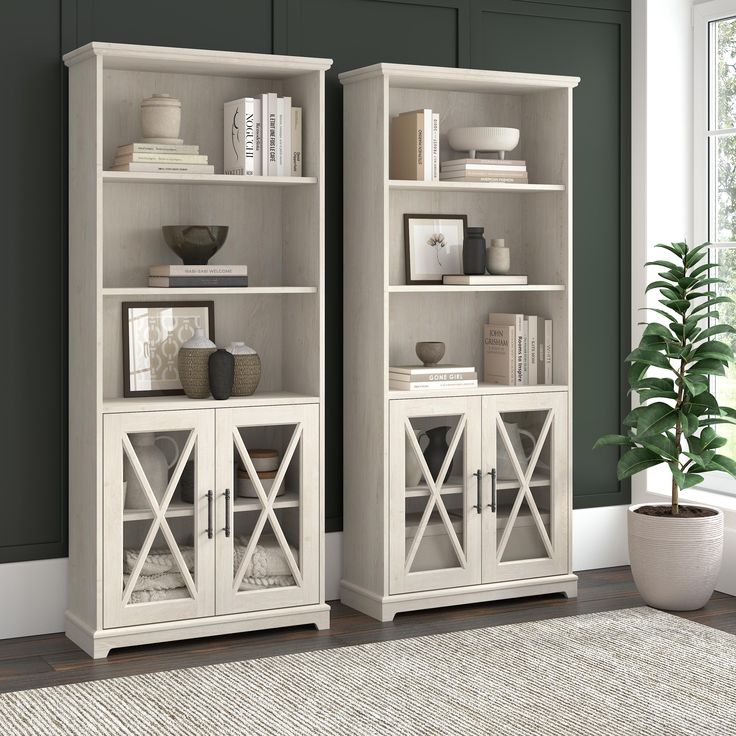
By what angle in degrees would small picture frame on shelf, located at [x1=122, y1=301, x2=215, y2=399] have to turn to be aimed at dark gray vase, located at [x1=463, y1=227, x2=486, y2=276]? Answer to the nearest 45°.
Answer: approximately 90° to its left

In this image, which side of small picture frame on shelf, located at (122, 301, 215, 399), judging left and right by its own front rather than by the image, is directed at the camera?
front

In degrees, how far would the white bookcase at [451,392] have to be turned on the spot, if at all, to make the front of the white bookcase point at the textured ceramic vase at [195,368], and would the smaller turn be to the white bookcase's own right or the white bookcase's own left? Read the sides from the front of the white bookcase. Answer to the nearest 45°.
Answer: approximately 90° to the white bookcase's own right

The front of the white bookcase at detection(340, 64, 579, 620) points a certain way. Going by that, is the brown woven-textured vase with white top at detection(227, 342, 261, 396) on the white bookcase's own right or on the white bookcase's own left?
on the white bookcase's own right
